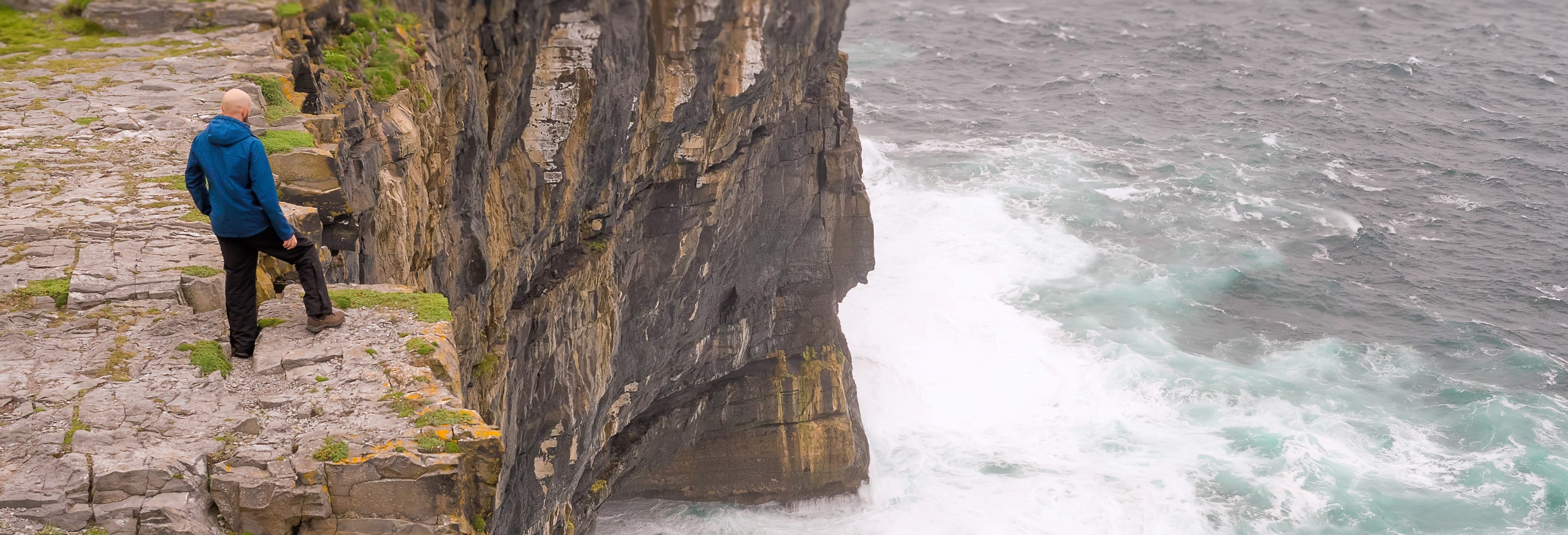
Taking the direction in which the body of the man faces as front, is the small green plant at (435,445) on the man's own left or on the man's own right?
on the man's own right

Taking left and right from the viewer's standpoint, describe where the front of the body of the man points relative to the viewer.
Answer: facing away from the viewer and to the right of the viewer

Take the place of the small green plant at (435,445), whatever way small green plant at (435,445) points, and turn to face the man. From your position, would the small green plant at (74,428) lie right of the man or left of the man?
left

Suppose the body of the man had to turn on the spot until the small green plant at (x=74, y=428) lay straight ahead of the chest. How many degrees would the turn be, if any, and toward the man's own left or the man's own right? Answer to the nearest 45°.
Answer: approximately 180°

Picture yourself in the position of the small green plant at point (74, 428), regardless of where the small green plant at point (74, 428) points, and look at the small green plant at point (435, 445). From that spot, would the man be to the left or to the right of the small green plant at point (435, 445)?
left

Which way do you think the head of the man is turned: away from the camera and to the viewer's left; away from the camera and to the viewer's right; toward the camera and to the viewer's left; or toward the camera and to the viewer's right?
away from the camera and to the viewer's right
